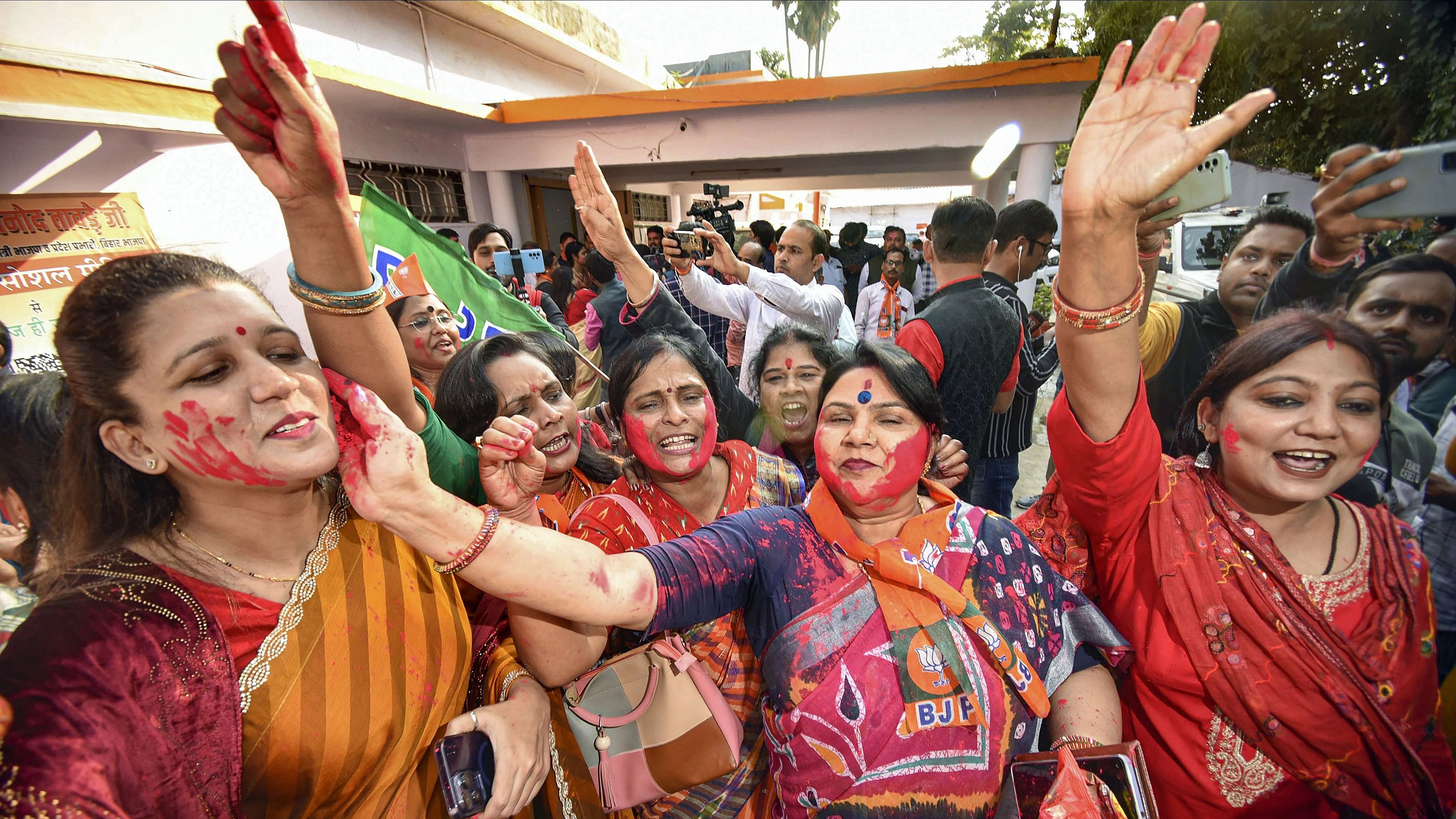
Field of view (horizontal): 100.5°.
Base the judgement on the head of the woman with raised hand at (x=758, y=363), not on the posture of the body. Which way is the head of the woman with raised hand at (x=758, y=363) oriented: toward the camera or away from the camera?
toward the camera

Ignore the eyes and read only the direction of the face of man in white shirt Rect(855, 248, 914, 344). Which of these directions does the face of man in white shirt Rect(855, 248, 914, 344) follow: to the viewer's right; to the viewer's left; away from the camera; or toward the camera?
toward the camera

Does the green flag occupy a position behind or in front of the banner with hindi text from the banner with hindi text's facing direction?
in front

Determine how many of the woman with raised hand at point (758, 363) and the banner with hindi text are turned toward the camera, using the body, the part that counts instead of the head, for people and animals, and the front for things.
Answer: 2

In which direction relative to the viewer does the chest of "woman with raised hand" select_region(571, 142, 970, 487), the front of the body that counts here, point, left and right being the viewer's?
facing the viewer

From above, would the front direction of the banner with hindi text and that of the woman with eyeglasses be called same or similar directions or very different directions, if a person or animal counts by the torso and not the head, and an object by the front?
same or similar directions

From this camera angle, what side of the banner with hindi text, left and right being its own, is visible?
front

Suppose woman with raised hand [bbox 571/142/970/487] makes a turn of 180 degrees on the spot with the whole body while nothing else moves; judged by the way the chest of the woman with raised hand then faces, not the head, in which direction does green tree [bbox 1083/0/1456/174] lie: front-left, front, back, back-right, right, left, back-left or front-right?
front-right

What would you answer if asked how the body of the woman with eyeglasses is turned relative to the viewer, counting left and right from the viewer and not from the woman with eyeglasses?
facing the viewer and to the right of the viewer

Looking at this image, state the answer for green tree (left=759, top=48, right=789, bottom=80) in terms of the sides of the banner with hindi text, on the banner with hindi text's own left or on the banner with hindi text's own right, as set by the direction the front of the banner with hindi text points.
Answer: on the banner with hindi text's own left
